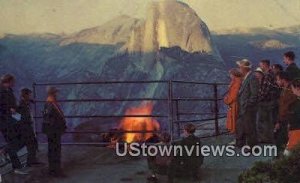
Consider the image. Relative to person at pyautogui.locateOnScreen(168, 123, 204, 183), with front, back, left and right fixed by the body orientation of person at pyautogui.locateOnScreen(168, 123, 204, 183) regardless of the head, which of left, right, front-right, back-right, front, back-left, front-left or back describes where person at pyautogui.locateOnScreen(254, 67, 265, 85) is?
right

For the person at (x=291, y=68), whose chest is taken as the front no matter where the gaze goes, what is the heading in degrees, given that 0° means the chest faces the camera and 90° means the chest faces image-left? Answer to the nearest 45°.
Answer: approximately 90°

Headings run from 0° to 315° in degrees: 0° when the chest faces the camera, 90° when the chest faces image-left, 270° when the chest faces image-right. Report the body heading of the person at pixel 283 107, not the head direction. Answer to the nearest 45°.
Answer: approximately 90°

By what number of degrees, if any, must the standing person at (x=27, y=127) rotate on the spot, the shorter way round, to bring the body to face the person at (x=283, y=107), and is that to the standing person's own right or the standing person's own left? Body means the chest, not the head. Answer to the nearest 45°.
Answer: approximately 45° to the standing person's own right

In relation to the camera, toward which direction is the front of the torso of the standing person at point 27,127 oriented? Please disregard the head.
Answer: to the viewer's right

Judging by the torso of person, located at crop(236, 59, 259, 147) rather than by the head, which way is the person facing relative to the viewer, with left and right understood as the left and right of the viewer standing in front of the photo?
facing to the left of the viewer

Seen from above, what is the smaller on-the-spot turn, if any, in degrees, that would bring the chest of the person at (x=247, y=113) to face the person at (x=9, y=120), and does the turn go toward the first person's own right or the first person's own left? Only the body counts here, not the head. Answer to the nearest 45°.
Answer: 0° — they already face them
